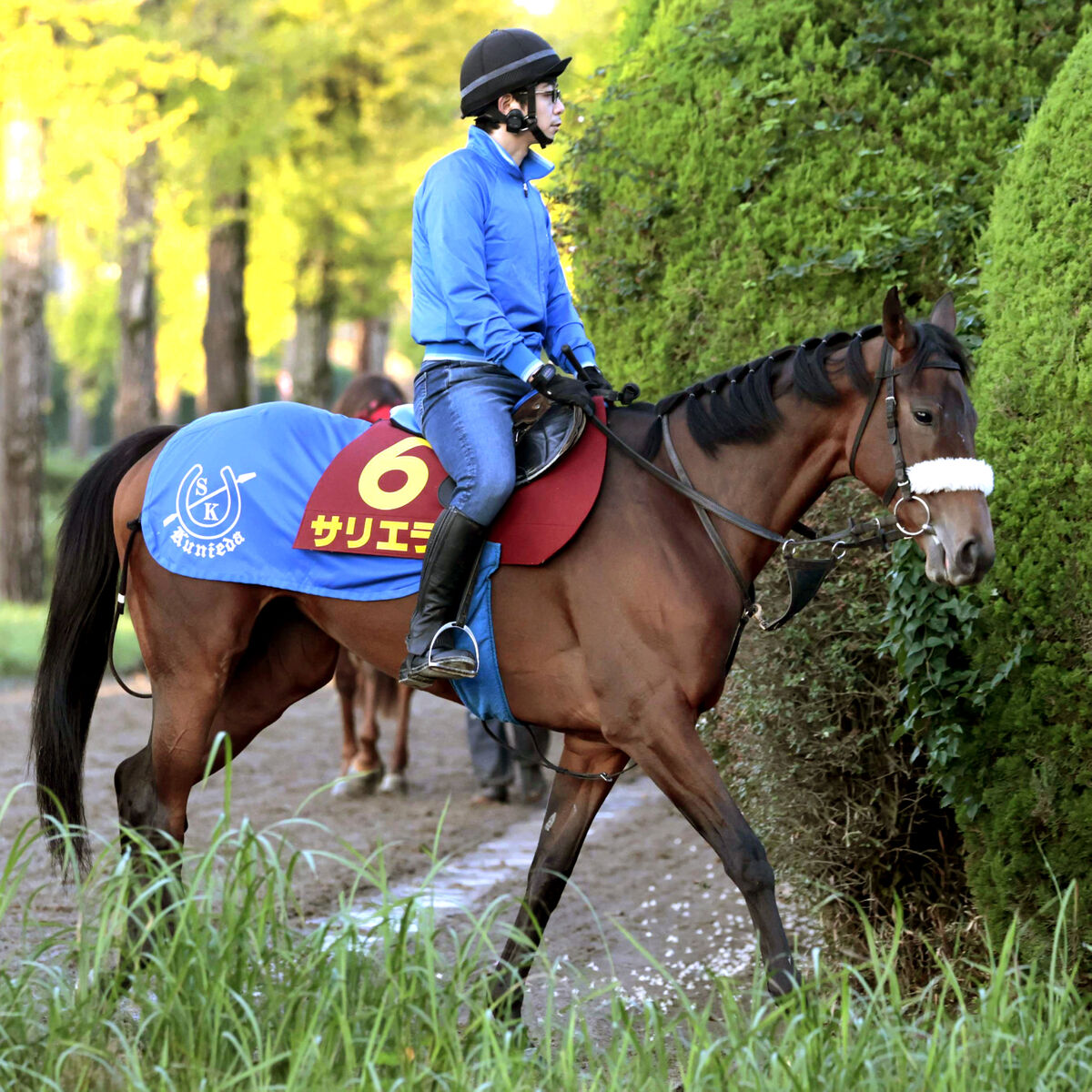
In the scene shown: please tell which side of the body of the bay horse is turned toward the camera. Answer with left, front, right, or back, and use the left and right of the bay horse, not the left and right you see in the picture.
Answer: right

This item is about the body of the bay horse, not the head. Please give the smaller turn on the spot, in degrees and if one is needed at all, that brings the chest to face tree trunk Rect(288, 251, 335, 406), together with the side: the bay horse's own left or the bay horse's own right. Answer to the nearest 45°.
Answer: approximately 90° to the bay horse's own left

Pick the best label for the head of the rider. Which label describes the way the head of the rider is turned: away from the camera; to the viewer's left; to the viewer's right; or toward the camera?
to the viewer's right

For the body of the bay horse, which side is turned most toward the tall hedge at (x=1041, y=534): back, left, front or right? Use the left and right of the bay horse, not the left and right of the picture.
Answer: front

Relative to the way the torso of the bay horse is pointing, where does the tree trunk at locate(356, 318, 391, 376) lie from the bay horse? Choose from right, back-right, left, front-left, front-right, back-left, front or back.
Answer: left

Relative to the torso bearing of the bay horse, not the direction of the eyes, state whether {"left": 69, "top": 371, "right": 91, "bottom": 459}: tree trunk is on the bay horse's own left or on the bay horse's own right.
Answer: on the bay horse's own left
